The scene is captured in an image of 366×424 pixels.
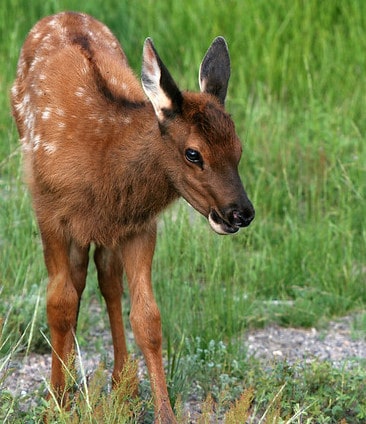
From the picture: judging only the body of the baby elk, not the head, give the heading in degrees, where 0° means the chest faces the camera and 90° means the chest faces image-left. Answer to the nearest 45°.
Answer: approximately 315°
